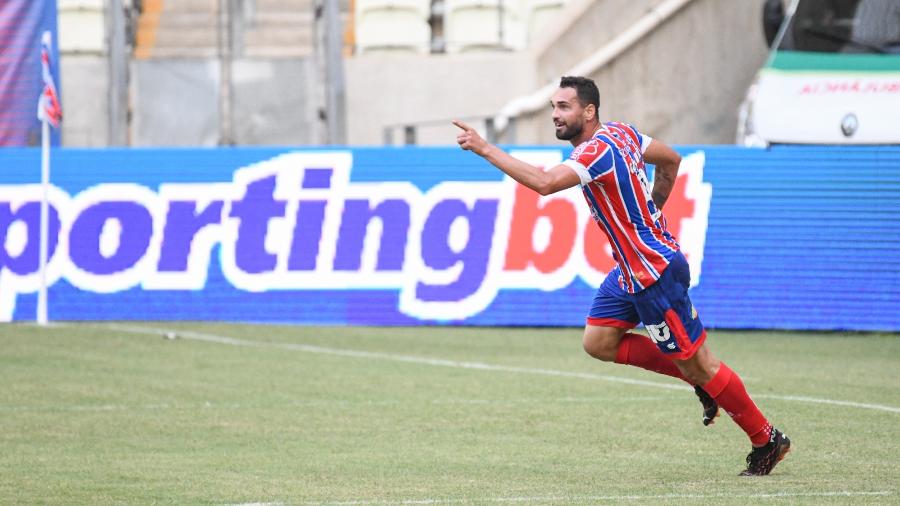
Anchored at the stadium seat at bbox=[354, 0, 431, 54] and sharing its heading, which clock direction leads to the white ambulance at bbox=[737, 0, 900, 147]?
The white ambulance is roughly at 11 o'clock from the stadium seat.

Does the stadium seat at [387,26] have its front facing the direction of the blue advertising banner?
yes

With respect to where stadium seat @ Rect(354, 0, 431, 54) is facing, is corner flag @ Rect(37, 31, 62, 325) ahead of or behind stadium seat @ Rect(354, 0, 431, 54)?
ahead

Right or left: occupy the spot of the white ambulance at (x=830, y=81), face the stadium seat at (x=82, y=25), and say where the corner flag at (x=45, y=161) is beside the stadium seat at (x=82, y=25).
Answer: left

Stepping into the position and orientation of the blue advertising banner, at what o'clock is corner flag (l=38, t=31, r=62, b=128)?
The corner flag is roughly at 3 o'clock from the blue advertising banner.

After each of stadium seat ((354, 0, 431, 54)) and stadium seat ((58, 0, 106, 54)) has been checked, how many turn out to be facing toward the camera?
2

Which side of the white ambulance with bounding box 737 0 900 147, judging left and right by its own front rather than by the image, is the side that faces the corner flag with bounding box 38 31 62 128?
right

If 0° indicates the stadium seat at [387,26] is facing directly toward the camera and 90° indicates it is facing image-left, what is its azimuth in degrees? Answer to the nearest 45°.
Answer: approximately 0°

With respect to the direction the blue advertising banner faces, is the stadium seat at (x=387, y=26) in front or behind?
behind

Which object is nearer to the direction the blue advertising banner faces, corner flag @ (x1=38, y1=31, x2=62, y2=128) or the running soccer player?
the running soccer player
